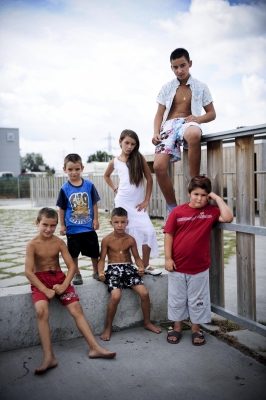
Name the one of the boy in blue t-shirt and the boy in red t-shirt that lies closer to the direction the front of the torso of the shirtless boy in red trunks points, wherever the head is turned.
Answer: the boy in red t-shirt

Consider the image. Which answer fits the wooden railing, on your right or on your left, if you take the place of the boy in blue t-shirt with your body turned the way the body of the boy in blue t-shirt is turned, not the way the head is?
on your left

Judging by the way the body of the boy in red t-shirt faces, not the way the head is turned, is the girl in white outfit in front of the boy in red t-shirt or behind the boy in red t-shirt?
behind

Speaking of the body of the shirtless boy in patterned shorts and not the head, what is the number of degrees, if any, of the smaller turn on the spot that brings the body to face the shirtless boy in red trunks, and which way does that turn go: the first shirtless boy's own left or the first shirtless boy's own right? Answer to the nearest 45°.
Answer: approximately 45° to the first shirtless boy's own right

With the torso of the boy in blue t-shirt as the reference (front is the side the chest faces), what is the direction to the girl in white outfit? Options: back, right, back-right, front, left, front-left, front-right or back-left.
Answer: left

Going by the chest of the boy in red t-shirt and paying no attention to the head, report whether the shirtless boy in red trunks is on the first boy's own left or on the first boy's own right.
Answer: on the first boy's own right

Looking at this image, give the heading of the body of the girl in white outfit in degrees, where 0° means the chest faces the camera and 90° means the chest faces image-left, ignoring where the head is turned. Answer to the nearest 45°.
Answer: approximately 0°

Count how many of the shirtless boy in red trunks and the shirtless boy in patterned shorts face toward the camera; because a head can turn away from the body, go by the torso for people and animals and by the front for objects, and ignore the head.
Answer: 2

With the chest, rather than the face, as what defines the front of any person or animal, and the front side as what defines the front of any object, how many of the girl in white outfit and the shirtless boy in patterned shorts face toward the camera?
2
